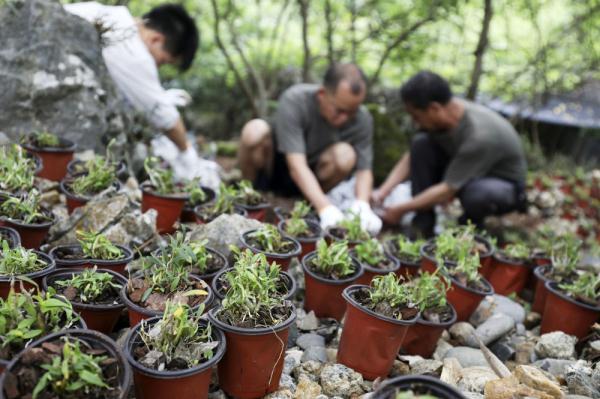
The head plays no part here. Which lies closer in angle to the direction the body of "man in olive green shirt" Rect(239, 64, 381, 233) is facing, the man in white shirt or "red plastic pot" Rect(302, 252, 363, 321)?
the red plastic pot

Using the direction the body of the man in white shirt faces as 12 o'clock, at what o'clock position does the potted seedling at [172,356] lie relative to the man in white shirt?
The potted seedling is roughly at 3 o'clock from the man in white shirt.

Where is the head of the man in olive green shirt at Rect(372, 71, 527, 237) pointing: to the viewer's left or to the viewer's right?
to the viewer's left

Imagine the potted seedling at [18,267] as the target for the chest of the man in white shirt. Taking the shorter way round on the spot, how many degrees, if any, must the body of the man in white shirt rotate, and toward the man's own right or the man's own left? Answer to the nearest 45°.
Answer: approximately 90° to the man's own right

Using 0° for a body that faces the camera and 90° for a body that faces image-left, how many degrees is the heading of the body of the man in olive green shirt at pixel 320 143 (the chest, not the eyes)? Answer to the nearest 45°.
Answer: approximately 315°

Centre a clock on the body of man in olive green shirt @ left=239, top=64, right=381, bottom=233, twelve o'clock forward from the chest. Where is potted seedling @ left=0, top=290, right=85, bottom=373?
The potted seedling is roughly at 2 o'clock from the man in olive green shirt.

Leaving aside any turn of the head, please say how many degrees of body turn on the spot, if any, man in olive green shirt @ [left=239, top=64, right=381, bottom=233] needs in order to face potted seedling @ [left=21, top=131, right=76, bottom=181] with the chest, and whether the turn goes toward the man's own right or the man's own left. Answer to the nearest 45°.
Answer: approximately 90° to the man's own right

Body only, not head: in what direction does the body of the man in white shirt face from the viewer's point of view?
to the viewer's right

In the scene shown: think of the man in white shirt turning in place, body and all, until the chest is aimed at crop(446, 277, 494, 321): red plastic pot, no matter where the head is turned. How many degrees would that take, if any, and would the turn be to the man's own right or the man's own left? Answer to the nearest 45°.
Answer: approximately 45° to the man's own right

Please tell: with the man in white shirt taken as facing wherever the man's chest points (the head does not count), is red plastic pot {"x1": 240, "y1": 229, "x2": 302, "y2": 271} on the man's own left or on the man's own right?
on the man's own right

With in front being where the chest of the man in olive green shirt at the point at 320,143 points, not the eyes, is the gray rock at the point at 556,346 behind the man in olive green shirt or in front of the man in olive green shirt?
in front

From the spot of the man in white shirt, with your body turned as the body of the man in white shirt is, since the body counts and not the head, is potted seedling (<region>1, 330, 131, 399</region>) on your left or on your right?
on your right

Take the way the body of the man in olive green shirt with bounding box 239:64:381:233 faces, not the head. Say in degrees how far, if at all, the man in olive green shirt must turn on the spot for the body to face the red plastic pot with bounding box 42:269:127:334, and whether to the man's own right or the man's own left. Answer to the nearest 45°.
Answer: approximately 45° to the man's own right
